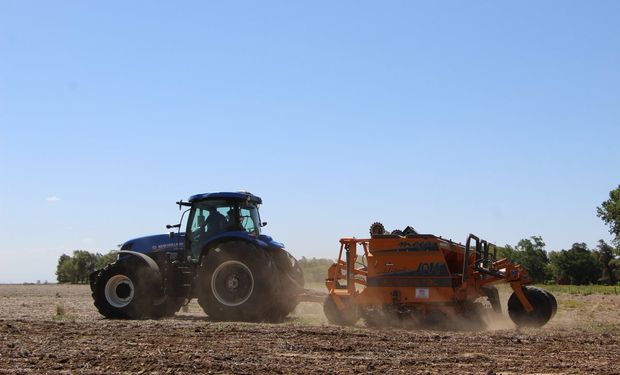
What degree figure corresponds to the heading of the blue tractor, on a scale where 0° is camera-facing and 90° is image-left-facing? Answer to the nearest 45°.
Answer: approximately 90°
